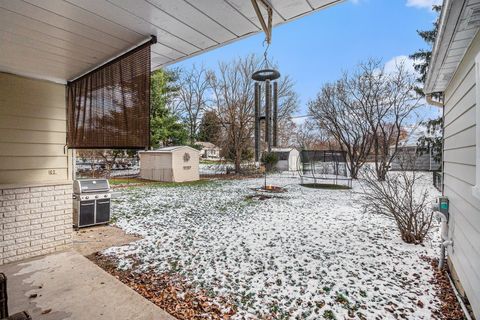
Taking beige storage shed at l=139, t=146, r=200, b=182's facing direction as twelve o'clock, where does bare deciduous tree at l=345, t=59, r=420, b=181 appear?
The bare deciduous tree is roughly at 11 o'clock from the beige storage shed.

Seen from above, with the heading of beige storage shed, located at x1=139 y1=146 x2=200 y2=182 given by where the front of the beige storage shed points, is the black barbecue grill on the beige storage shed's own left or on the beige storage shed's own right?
on the beige storage shed's own right

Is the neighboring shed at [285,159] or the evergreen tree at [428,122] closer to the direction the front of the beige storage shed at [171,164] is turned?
the evergreen tree

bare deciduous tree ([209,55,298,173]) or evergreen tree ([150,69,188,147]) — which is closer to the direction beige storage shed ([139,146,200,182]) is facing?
the bare deciduous tree

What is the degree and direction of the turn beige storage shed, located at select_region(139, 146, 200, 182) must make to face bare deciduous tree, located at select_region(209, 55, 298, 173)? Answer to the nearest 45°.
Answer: approximately 90° to its left

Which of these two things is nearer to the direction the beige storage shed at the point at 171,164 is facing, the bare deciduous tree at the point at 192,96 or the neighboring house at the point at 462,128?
the neighboring house

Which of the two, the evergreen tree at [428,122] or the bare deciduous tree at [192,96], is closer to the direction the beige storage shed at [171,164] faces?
the evergreen tree

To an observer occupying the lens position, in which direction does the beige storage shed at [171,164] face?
facing the viewer and to the right of the viewer

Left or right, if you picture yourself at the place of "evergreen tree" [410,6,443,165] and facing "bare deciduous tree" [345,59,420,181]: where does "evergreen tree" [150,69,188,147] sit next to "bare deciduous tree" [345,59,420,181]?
right

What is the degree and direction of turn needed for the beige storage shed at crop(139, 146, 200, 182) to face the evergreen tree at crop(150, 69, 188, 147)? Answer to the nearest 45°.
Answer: approximately 135° to its left

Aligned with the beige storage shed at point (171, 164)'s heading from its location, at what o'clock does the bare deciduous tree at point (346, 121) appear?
The bare deciduous tree is roughly at 11 o'clock from the beige storage shed.

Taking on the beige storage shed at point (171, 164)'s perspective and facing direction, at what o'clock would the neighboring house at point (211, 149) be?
The neighboring house is roughly at 8 o'clock from the beige storage shed.

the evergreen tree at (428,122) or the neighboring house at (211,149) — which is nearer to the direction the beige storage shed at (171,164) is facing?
the evergreen tree
